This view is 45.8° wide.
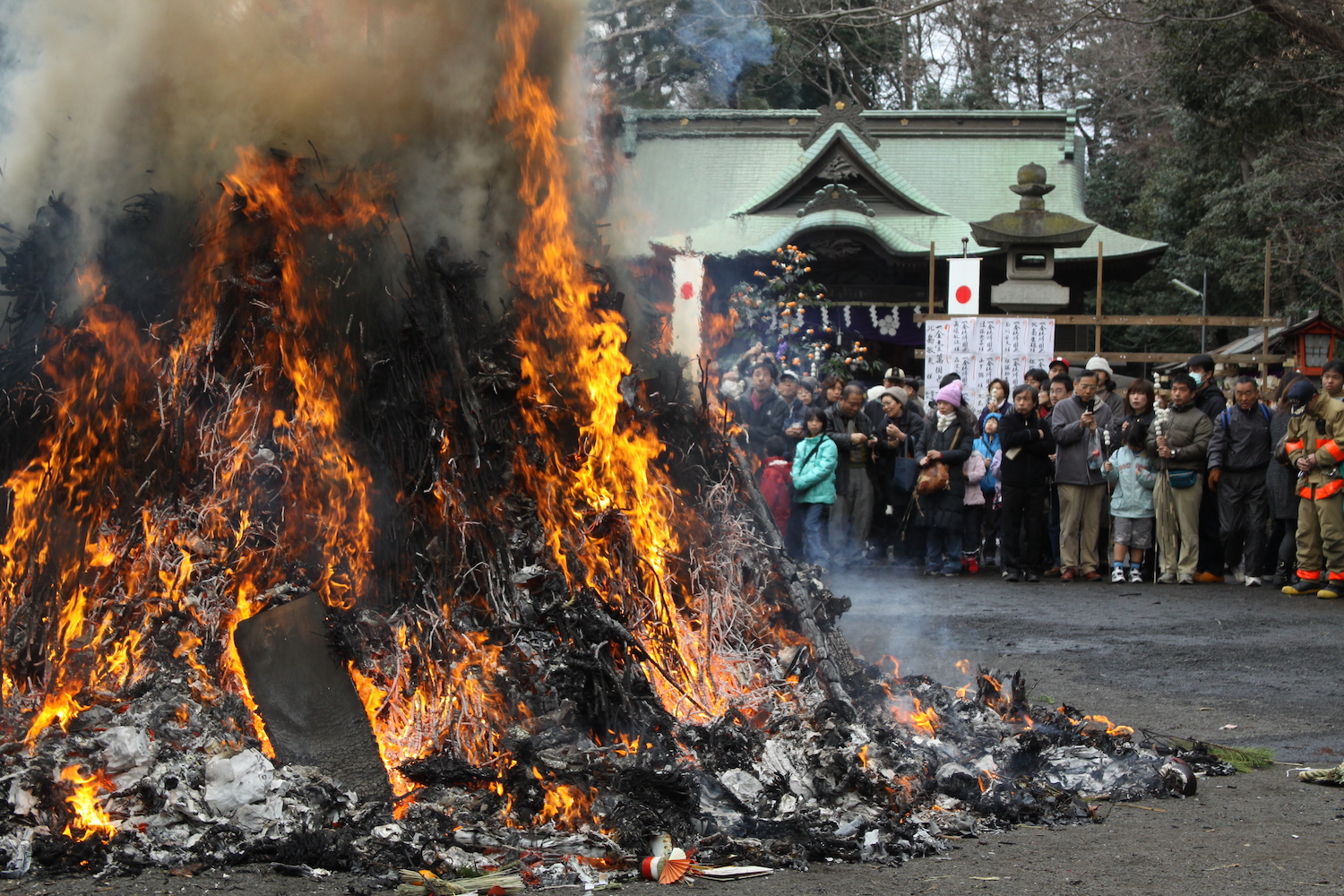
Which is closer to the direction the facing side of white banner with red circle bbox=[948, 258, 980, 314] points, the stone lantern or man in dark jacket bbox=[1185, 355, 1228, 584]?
the man in dark jacket

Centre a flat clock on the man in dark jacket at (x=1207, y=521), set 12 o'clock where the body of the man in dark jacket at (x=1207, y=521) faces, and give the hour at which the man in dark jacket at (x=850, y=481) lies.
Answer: the man in dark jacket at (x=850, y=481) is roughly at 1 o'clock from the man in dark jacket at (x=1207, y=521).

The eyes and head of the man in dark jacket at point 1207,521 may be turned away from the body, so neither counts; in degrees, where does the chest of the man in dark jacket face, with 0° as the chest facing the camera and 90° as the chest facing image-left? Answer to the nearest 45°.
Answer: approximately 45°

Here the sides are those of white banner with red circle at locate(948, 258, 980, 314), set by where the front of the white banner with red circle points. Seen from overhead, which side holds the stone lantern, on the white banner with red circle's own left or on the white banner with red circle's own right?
on the white banner with red circle's own left

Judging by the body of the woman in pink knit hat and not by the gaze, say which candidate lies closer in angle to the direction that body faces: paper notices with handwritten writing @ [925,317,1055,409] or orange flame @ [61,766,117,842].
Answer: the orange flame

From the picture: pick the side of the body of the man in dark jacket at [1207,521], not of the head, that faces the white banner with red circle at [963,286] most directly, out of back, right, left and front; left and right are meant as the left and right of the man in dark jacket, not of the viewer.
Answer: right

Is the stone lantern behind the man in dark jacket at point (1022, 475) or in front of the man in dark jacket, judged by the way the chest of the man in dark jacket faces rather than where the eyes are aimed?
behind
